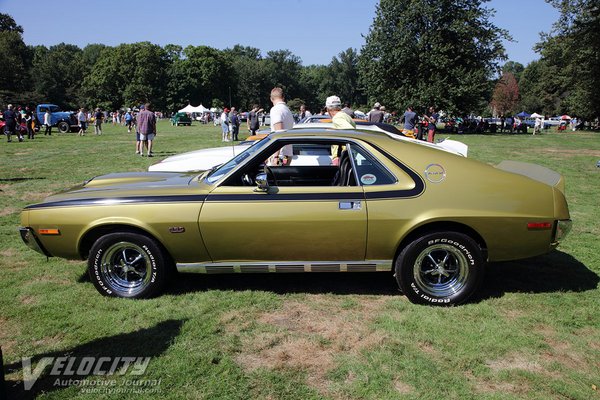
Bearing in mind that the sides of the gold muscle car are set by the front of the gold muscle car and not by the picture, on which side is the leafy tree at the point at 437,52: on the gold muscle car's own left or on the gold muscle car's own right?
on the gold muscle car's own right

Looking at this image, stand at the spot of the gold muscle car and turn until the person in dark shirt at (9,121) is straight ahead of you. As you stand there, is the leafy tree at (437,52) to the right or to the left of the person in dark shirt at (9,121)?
right

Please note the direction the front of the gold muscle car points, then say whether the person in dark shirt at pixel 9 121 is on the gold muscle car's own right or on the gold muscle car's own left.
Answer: on the gold muscle car's own right

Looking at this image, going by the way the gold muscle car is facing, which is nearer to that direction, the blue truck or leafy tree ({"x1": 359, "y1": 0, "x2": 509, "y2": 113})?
the blue truck

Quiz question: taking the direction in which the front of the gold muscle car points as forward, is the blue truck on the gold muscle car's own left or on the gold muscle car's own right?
on the gold muscle car's own right

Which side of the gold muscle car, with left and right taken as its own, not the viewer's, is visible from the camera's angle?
left

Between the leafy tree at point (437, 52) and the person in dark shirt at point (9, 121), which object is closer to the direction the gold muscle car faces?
the person in dark shirt
